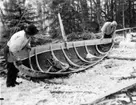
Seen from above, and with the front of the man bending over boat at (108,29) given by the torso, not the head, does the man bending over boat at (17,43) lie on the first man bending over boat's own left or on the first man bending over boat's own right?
on the first man bending over boat's own right

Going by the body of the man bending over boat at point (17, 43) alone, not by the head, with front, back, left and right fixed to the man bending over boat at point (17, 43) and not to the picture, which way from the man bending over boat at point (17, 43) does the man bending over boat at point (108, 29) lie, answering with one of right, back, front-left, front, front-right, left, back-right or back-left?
front-left

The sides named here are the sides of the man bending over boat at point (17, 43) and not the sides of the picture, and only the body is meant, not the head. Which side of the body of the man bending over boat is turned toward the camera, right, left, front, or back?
right

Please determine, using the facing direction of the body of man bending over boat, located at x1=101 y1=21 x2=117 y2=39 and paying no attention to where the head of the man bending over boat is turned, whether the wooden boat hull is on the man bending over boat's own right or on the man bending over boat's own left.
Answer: on the man bending over boat's own right
